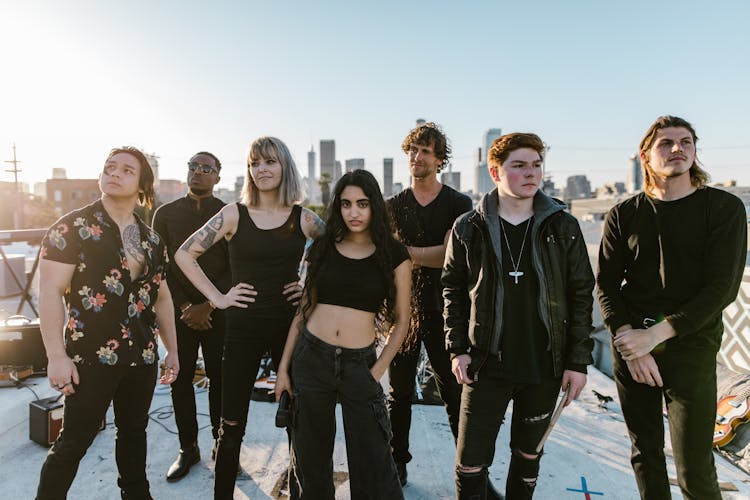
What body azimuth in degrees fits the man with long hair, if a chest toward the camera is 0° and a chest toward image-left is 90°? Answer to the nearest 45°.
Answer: approximately 0°

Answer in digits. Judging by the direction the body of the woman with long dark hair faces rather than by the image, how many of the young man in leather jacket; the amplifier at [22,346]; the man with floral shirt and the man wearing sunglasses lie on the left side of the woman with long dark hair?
1

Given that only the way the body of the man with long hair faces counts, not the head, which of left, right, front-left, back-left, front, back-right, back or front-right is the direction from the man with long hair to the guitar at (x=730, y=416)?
back

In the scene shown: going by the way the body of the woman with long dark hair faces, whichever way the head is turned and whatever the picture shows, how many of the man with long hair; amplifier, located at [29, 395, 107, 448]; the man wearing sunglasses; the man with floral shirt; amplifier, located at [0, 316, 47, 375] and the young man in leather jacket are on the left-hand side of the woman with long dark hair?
2

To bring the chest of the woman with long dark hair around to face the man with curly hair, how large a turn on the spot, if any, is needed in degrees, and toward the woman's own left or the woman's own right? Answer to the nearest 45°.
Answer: approximately 135° to the woman's own left

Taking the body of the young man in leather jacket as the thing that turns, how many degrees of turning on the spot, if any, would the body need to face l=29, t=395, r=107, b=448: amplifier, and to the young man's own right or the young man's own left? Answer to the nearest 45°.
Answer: approximately 90° to the young man's own right

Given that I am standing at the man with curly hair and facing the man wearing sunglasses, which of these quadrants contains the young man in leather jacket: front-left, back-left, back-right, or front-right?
back-left

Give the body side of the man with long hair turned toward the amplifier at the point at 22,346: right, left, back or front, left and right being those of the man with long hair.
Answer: right

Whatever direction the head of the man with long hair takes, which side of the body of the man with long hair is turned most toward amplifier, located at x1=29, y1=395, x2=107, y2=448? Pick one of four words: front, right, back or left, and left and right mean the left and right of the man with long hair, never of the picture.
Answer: right

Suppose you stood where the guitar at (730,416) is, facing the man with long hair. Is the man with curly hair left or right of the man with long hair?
right

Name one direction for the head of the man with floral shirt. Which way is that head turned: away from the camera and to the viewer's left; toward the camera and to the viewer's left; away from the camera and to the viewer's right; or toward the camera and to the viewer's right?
toward the camera and to the viewer's left
